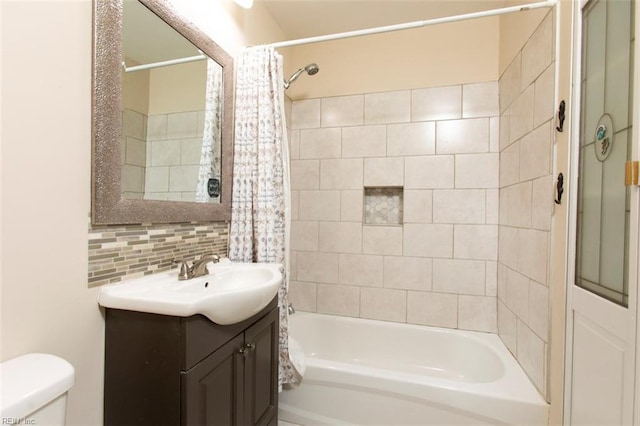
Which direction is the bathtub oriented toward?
toward the camera

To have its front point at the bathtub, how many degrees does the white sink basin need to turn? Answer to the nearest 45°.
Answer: approximately 45° to its left

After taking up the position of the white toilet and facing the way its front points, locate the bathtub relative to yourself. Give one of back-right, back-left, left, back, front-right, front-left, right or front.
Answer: front-left

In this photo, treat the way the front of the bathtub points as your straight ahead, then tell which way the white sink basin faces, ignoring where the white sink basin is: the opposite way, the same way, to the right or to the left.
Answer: to the left

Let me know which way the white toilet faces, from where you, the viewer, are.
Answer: facing the viewer and to the right of the viewer

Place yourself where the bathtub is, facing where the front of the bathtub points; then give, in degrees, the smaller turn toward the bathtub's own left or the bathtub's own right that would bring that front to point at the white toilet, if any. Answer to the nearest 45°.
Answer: approximately 45° to the bathtub's own right

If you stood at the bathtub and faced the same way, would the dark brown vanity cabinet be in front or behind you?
in front

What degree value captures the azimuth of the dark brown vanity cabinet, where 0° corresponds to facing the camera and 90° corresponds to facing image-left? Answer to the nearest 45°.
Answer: approximately 315°

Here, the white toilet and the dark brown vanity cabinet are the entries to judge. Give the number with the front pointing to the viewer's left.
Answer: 0
